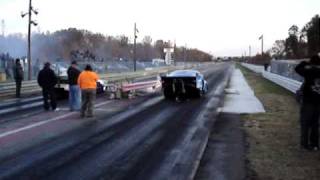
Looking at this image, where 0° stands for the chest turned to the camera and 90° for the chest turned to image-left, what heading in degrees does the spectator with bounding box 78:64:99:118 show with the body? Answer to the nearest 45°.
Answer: approximately 180°

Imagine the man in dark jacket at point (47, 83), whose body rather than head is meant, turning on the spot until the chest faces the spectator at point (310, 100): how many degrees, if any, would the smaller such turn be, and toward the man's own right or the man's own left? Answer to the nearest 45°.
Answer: approximately 135° to the man's own right

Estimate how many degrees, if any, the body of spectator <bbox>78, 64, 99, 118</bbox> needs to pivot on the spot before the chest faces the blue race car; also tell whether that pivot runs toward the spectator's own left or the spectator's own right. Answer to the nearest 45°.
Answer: approximately 45° to the spectator's own right

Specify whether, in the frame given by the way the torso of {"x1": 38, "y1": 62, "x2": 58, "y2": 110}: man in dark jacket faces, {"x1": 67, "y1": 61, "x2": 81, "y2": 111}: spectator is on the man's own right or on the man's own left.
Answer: on the man's own right

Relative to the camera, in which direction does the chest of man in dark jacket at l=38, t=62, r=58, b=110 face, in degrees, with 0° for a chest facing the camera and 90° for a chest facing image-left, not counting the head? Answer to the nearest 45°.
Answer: approximately 180°
